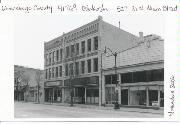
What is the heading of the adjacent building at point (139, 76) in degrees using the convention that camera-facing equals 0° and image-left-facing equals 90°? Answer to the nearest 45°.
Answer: approximately 45°

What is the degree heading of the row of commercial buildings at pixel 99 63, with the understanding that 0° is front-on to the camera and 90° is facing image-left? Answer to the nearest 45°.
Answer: approximately 45°
